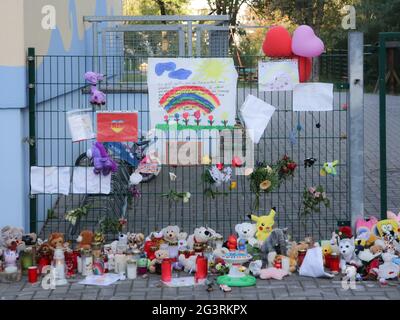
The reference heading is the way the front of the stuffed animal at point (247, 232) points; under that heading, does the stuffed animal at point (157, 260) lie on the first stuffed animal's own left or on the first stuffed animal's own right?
on the first stuffed animal's own right

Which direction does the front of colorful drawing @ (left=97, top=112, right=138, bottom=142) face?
toward the camera

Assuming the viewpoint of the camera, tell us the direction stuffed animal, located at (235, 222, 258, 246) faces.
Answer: facing the viewer

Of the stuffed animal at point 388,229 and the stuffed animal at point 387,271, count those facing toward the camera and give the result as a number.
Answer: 2

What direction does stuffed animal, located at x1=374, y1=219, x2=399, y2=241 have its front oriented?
toward the camera

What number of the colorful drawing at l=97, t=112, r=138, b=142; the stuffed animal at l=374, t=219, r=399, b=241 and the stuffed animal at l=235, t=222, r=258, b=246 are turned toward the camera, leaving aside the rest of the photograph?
3
